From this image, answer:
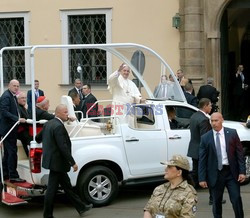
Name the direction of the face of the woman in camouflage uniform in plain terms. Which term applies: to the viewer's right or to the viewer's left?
to the viewer's left

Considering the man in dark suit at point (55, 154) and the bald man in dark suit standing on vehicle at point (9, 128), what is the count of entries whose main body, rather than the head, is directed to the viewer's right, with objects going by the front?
2

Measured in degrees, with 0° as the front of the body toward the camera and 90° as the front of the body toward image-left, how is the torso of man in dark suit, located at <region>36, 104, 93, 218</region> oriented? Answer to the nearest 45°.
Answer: approximately 270°

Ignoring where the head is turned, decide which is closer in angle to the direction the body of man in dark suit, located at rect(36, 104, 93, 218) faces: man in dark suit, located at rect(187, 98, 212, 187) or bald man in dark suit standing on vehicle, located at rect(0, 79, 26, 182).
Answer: the man in dark suit, located at rect(187, 98, 212, 187)

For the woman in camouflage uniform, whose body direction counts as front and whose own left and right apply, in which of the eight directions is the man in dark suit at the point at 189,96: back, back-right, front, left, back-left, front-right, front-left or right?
back-right

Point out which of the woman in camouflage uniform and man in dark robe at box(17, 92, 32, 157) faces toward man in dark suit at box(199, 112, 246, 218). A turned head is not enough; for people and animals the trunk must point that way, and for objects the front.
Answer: man in dark robe at box(17, 92, 32, 157)

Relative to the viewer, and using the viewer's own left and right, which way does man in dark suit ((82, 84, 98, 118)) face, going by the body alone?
facing the viewer and to the left of the viewer

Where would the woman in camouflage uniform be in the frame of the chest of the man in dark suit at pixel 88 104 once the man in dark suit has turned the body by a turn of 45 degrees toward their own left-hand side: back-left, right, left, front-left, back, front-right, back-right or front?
front

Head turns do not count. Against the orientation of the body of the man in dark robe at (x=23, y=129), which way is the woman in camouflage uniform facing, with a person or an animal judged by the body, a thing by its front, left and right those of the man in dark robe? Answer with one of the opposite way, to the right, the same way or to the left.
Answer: to the right

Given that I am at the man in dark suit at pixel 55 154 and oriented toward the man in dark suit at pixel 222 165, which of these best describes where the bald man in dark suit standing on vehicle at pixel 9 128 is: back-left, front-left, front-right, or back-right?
back-left

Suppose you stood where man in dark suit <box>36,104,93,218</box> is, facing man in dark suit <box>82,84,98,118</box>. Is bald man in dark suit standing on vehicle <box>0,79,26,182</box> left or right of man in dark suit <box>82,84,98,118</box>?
left

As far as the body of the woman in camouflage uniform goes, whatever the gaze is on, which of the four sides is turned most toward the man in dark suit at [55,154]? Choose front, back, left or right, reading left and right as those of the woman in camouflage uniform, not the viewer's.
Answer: right

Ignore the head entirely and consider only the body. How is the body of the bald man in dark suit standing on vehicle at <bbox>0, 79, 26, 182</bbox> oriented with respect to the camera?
to the viewer's right
